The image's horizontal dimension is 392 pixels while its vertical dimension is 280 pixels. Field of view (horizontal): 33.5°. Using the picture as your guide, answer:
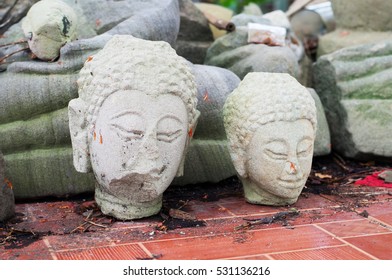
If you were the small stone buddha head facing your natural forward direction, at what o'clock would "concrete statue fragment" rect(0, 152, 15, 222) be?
The concrete statue fragment is roughly at 4 o'clock from the small stone buddha head.

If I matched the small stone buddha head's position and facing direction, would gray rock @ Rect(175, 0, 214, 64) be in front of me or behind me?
behind

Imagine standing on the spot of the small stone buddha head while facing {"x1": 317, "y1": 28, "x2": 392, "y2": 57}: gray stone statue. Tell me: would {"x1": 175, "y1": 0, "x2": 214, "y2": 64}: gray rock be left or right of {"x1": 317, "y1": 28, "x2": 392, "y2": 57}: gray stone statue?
left

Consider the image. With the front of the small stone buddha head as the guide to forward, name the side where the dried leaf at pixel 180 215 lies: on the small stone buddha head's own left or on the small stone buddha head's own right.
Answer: on the small stone buddha head's own right

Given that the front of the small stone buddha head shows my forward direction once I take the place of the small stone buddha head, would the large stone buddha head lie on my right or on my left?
on my right

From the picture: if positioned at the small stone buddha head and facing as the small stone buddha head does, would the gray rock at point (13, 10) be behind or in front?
behind

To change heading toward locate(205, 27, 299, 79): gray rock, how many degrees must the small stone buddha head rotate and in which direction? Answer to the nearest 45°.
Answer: approximately 135° to its left

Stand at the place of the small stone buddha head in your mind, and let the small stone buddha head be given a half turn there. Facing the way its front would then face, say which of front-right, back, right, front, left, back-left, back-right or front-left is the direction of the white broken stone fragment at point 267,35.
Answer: front-right

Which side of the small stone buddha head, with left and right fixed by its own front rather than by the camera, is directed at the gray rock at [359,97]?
left

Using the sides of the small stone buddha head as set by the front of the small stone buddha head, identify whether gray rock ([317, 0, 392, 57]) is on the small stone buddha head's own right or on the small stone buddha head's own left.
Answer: on the small stone buddha head's own left
